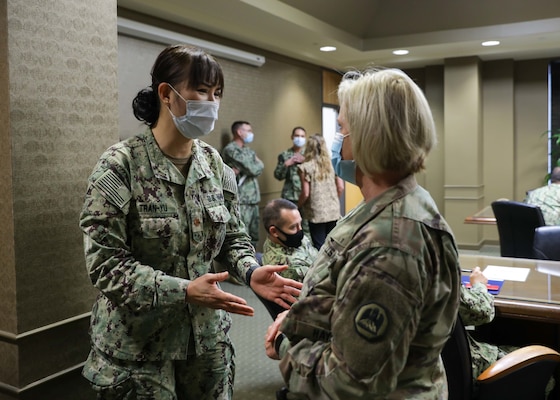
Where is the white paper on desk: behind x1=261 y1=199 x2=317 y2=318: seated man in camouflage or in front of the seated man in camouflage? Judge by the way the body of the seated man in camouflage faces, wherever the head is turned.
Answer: in front

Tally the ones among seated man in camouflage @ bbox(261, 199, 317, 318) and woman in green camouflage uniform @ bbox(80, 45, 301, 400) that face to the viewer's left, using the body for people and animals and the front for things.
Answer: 0

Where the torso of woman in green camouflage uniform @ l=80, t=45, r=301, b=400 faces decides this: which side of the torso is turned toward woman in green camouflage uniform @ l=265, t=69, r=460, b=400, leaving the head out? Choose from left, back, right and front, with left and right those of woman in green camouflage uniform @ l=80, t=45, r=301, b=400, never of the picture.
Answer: front

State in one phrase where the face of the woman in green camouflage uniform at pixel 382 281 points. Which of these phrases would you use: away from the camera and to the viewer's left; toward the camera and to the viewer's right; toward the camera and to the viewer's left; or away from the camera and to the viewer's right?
away from the camera and to the viewer's left

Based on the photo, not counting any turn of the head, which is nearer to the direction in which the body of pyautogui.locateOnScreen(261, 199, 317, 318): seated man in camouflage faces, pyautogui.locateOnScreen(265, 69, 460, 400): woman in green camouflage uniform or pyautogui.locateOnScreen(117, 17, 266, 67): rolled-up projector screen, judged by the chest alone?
the woman in green camouflage uniform

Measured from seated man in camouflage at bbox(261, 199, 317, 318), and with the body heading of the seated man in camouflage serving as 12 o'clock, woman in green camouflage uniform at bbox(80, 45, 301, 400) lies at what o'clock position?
The woman in green camouflage uniform is roughly at 2 o'clock from the seated man in camouflage.

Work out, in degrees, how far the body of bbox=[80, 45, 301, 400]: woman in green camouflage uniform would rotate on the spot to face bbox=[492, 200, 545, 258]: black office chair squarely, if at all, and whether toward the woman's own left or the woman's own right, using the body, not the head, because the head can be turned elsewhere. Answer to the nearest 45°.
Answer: approximately 90° to the woman's own left

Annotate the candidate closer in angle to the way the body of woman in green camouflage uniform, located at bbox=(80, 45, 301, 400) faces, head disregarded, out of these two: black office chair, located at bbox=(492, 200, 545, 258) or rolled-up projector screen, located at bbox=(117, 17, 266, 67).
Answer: the black office chair

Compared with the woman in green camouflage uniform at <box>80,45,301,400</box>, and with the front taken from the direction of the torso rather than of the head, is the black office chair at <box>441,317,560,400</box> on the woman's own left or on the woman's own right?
on the woman's own left

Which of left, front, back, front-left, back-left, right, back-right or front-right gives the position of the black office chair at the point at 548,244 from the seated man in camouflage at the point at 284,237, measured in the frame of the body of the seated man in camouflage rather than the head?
front-left

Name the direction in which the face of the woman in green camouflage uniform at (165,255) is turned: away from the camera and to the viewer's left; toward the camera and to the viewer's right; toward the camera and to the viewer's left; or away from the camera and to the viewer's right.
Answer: toward the camera and to the viewer's right

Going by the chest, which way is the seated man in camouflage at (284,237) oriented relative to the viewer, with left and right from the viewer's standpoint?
facing the viewer and to the right of the viewer
